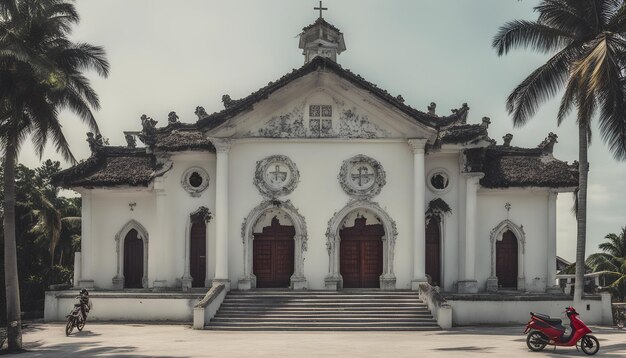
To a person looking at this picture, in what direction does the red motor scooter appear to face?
facing to the right of the viewer

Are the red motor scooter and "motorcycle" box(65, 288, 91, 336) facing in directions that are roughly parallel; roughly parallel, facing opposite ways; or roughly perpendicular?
roughly perpendicular

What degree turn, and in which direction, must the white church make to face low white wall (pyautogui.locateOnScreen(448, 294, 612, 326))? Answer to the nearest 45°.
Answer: approximately 45° to its left

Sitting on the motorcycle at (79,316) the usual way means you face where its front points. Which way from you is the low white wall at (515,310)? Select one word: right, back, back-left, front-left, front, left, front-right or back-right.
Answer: back-left

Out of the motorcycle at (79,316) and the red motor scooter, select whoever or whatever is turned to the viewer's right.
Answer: the red motor scooter

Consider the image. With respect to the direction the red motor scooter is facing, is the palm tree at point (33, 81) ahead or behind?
behind

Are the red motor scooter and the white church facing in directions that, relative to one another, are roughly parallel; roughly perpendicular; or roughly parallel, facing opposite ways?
roughly perpendicular

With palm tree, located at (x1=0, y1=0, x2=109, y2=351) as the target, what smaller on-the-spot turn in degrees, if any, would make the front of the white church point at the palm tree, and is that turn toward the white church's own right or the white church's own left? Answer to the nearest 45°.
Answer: approximately 45° to the white church's own right

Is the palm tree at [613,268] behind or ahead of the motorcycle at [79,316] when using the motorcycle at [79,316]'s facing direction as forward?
behind

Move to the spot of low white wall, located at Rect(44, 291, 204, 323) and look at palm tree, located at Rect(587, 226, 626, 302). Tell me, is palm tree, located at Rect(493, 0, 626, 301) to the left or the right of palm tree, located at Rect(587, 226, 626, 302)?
right

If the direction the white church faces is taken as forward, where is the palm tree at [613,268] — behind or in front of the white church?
behind
